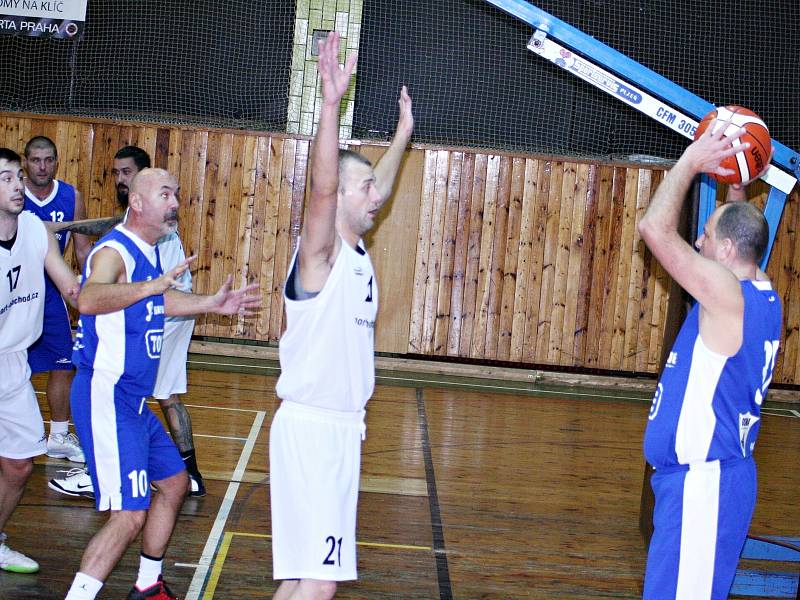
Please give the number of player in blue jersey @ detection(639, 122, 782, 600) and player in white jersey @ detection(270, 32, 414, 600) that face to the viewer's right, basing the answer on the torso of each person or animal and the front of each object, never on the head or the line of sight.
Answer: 1

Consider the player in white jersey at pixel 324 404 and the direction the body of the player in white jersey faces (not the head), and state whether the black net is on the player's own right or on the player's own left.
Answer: on the player's own left

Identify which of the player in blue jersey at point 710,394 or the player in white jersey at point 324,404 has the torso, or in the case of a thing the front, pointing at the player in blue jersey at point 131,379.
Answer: the player in blue jersey at point 710,394

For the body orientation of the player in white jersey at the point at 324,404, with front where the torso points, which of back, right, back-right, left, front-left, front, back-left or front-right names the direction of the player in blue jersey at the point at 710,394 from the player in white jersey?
front

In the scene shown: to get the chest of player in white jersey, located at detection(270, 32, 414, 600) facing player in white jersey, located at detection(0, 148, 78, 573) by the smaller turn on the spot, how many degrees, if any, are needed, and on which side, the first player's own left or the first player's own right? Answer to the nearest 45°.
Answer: approximately 135° to the first player's own left

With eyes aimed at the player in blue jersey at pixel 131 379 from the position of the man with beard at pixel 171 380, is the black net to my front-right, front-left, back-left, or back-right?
back-left

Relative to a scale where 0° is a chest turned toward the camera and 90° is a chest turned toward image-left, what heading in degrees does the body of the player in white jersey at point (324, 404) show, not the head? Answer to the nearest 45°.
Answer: approximately 270°

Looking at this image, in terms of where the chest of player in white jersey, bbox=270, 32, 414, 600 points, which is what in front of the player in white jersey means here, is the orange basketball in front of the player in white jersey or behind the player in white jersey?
in front

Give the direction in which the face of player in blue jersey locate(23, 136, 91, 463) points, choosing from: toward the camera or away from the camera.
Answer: toward the camera

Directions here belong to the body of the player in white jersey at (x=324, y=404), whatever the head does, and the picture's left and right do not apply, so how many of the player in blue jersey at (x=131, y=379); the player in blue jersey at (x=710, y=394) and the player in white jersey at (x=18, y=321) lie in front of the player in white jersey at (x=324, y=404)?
1

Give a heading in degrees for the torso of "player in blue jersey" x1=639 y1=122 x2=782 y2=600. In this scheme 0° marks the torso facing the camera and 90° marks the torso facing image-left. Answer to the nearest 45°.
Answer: approximately 90°

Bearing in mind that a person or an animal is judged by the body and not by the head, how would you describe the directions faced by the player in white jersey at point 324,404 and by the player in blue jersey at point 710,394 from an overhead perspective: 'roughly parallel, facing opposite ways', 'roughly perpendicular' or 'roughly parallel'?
roughly parallel, facing opposite ways

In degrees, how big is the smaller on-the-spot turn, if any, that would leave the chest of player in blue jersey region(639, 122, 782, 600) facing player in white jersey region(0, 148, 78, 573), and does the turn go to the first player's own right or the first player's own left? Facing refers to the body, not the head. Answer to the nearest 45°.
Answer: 0° — they already face them

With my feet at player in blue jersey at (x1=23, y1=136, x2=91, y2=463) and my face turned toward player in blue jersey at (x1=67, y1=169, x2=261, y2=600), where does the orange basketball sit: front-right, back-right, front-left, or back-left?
front-left

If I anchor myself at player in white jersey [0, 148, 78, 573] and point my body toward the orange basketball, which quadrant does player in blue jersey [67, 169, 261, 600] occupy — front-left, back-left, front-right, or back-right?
front-right
